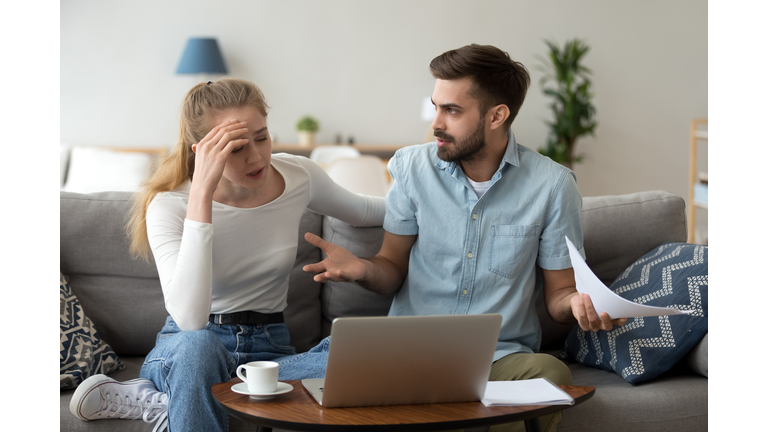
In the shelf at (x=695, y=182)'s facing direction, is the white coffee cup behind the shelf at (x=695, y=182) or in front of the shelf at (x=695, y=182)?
in front

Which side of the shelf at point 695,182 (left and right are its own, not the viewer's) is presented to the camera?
front

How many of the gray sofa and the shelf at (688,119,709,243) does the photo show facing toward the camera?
2

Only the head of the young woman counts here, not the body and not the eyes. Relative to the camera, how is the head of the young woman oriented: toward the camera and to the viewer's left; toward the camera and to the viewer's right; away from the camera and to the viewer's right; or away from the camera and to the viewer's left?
toward the camera and to the viewer's right

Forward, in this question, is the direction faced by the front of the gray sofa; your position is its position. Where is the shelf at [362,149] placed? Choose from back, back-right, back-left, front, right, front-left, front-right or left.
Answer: back

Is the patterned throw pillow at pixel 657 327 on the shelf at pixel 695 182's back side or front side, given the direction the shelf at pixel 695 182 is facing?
on the front side

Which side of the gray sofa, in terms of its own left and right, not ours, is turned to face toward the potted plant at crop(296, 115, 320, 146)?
back

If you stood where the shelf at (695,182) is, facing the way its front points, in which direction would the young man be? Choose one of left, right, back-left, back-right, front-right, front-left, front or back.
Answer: front

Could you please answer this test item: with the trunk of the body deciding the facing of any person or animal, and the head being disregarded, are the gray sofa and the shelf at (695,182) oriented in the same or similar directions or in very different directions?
same or similar directions

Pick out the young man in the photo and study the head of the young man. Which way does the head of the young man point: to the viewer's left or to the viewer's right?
to the viewer's left

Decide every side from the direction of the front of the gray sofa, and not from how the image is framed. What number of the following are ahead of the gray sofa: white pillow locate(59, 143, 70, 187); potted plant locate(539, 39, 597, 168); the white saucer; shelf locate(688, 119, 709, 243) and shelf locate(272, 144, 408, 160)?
1

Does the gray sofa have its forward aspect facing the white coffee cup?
yes

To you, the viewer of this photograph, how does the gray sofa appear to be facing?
facing the viewer
